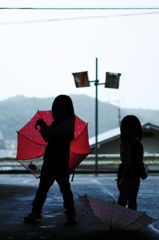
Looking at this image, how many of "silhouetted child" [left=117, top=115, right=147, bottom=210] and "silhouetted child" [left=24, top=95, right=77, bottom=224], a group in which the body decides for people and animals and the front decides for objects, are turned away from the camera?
0

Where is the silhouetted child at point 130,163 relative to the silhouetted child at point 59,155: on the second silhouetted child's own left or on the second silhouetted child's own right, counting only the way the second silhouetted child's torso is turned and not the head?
on the second silhouetted child's own left

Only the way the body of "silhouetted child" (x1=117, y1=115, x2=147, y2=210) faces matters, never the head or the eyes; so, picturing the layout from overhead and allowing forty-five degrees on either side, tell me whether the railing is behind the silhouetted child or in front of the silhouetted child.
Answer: behind

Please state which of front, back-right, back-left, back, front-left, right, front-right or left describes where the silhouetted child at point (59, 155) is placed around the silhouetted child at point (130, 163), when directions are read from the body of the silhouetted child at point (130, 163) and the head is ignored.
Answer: back-right

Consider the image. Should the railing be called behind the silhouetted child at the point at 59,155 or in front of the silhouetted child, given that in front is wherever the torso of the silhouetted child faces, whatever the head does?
behind
